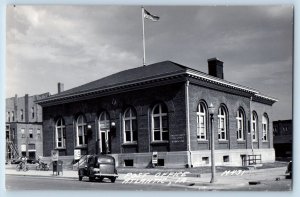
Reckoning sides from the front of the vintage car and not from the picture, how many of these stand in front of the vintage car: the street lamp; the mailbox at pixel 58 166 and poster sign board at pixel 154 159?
1

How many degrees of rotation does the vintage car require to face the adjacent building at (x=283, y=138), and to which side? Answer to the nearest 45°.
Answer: approximately 180°

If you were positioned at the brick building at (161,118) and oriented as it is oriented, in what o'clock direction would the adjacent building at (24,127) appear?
The adjacent building is roughly at 3 o'clock from the brick building.

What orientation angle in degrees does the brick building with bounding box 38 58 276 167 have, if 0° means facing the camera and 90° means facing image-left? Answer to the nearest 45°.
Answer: approximately 45°

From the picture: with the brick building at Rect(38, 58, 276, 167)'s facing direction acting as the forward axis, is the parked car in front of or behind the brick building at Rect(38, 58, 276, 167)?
in front

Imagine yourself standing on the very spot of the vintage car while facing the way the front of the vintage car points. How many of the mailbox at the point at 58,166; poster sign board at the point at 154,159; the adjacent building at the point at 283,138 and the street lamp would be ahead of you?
1

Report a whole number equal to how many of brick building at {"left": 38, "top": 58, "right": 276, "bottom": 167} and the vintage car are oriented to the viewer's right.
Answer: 0
